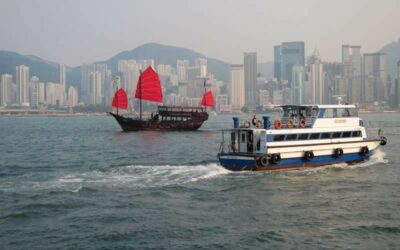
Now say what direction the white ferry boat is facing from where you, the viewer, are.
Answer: facing away from the viewer and to the right of the viewer
